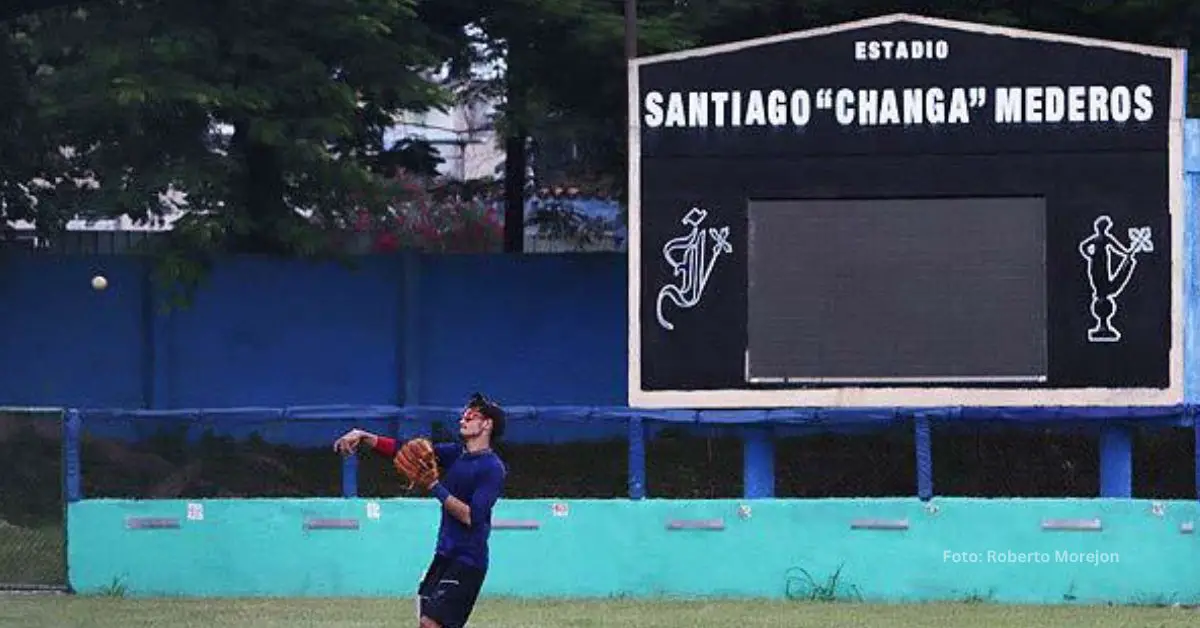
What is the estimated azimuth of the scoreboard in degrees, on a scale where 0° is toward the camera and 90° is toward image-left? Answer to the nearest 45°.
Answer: approximately 0°

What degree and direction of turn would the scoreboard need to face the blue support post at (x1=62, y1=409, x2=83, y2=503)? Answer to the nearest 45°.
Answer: approximately 90° to its right

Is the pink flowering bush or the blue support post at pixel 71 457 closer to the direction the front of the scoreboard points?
the blue support post

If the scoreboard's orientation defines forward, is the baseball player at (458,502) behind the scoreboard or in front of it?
in front

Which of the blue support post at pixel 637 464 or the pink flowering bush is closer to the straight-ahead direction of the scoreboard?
the blue support post

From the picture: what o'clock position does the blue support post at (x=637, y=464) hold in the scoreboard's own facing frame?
The blue support post is roughly at 2 o'clock from the scoreboard.

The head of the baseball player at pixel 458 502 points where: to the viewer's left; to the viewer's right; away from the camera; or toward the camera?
to the viewer's left
